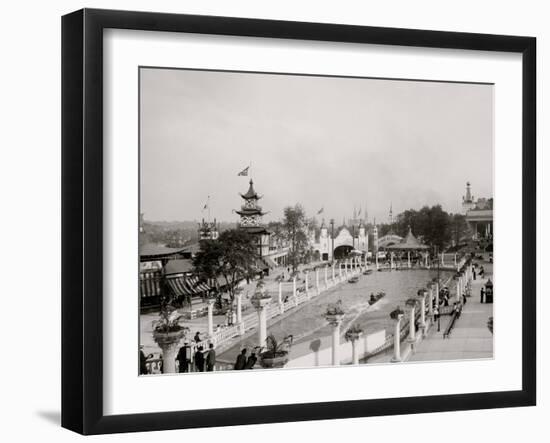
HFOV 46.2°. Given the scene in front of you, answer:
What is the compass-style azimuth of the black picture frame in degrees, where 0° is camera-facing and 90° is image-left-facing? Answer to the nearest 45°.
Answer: approximately 315°
